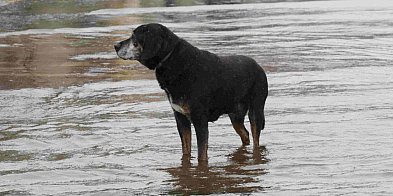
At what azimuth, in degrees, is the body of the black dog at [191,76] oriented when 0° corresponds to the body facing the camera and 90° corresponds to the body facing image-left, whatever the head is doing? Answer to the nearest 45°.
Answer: approximately 45°
